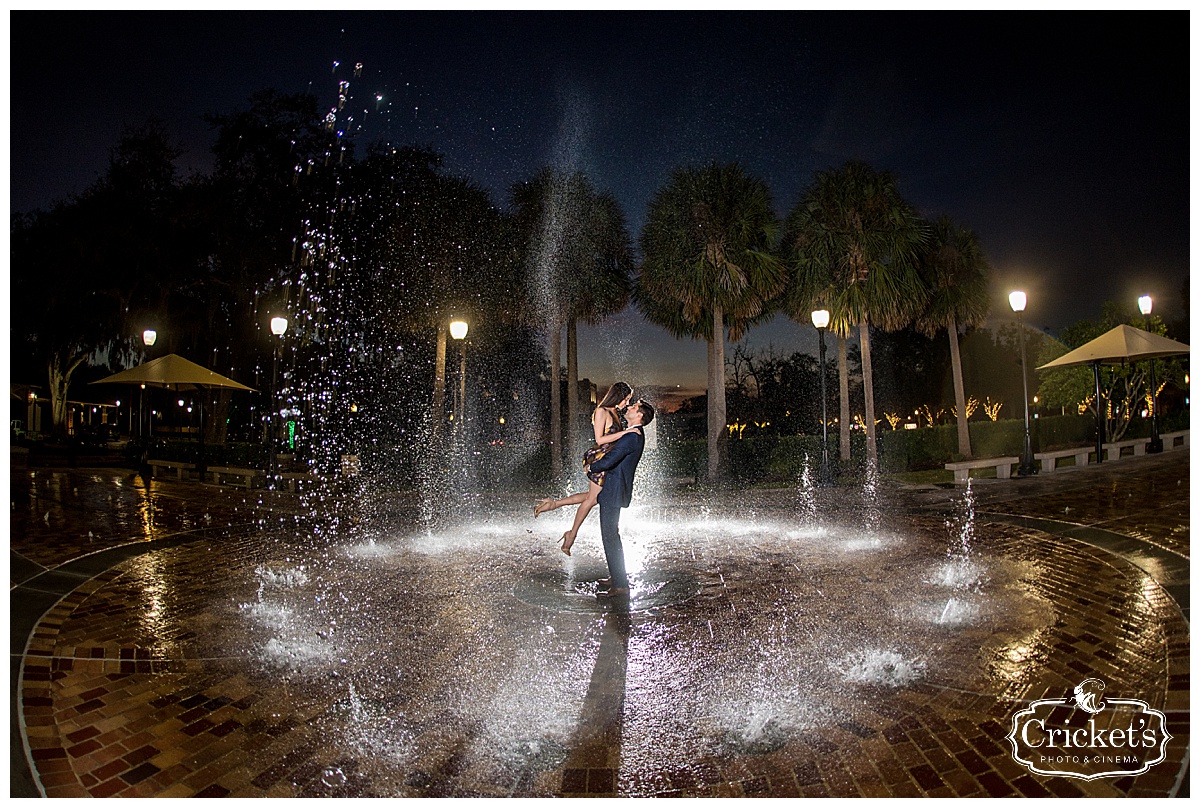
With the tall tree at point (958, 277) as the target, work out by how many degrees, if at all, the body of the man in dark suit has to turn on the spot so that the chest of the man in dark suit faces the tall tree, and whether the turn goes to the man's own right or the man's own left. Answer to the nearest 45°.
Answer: approximately 135° to the man's own right

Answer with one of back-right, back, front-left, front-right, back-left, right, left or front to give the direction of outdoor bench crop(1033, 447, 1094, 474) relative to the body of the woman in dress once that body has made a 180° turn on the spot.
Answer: back-right

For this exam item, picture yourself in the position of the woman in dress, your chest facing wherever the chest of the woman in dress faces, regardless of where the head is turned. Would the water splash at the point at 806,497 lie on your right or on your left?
on your left

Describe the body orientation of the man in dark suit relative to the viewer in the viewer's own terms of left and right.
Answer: facing to the left of the viewer

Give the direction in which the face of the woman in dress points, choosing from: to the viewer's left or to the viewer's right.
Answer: to the viewer's right

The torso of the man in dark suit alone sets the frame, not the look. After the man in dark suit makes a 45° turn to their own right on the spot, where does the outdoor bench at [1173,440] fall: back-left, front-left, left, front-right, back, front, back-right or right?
right

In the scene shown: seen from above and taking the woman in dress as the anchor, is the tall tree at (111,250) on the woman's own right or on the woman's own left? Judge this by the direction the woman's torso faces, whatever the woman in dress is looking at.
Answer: on the woman's own left

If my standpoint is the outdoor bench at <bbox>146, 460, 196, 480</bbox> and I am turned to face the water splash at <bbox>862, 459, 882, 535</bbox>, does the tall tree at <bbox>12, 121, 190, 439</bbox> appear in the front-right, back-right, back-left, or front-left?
back-left

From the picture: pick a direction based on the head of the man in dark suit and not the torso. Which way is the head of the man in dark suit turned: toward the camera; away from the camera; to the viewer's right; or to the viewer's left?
to the viewer's left

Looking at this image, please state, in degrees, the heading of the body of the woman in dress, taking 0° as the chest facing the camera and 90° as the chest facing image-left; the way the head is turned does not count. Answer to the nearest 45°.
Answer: approximately 270°

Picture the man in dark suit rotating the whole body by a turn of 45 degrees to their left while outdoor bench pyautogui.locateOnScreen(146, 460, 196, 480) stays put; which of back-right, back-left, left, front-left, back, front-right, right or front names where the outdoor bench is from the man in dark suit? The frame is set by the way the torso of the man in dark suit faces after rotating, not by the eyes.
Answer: right

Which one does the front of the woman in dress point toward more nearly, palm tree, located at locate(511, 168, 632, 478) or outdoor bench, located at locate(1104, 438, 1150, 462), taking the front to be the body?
the outdoor bench

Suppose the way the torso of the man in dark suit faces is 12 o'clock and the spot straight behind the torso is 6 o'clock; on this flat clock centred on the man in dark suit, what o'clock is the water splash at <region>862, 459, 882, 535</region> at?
The water splash is roughly at 4 o'clock from the man in dark suit.
